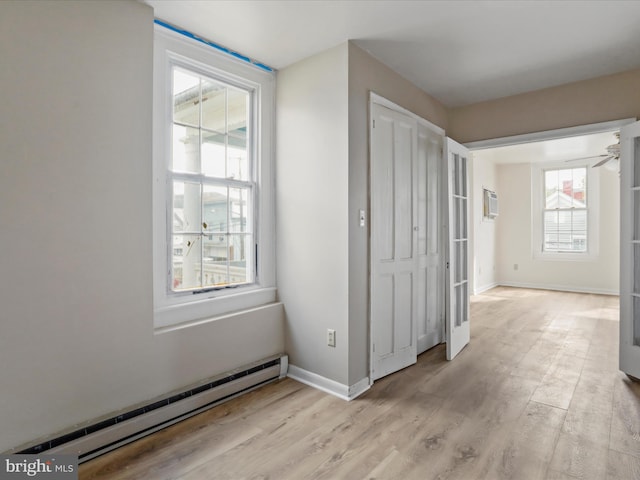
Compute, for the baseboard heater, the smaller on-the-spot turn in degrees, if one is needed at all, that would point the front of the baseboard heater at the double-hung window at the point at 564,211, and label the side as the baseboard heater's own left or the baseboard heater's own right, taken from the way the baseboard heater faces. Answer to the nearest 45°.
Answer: approximately 45° to the baseboard heater's own left

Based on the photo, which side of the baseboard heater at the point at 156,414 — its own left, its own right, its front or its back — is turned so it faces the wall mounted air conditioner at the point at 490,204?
left

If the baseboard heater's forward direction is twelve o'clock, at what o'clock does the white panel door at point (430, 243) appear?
The white panel door is roughly at 10 o'clock from the baseboard heater.

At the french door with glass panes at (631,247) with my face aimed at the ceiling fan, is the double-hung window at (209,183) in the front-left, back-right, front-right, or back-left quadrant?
back-left

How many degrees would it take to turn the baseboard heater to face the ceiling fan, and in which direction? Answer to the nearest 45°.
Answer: approximately 45° to its left

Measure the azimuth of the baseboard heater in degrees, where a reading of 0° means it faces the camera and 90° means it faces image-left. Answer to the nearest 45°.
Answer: approximately 315°

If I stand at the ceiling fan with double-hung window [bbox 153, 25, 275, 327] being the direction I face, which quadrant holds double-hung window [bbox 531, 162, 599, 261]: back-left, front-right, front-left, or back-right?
back-right

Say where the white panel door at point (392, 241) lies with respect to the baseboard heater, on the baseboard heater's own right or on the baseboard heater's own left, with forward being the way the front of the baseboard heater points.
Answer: on the baseboard heater's own left
